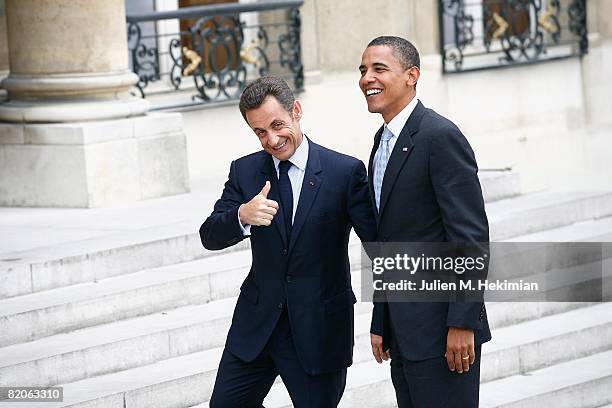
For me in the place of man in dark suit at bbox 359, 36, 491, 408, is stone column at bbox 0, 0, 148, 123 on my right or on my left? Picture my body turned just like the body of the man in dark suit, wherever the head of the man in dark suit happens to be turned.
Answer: on my right

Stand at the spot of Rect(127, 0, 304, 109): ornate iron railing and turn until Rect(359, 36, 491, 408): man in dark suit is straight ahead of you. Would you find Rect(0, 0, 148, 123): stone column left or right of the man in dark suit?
right

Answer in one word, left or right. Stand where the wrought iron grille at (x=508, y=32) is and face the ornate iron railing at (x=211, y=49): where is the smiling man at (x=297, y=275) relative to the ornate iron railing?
left

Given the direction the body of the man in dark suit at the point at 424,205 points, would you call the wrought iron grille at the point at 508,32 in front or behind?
behind

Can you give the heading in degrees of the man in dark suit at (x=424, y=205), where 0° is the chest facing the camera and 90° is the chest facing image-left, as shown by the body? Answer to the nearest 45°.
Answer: approximately 45°

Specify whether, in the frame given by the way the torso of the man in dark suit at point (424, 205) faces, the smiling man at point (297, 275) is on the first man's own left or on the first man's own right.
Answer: on the first man's own right

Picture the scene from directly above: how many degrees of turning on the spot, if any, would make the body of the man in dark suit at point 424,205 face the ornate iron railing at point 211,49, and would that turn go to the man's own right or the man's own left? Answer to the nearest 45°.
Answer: approximately 135° to the man's own right
